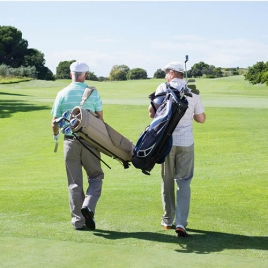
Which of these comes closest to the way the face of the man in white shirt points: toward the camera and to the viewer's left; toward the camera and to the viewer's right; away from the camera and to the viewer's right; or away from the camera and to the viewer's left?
away from the camera and to the viewer's left

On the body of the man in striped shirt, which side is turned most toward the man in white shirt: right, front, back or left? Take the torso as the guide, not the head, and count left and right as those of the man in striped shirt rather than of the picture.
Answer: right

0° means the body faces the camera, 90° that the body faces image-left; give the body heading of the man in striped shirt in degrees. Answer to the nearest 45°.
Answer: approximately 180°
